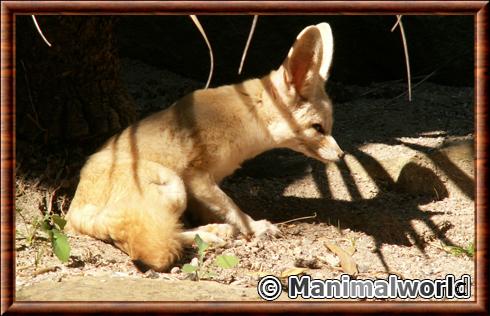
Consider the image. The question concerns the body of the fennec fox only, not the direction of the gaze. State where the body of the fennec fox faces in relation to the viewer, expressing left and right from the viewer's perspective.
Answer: facing to the right of the viewer

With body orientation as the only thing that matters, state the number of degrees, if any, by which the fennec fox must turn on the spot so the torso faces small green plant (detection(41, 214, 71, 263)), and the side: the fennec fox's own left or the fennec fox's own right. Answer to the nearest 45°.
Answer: approximately 135° to the fennec fox's own right

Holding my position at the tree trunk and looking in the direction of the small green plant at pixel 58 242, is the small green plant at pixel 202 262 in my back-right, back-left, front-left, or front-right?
front-left

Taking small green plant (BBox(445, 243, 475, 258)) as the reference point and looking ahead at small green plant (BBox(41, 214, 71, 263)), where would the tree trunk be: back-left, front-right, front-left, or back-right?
front-right

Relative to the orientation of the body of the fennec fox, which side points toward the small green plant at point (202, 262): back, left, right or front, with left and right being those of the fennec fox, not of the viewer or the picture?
right

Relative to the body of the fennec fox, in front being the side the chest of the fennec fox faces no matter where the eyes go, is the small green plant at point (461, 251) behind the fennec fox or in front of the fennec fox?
in front

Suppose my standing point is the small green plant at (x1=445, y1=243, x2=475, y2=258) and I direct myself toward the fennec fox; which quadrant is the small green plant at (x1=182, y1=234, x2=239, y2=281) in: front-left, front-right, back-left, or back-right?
front-left
